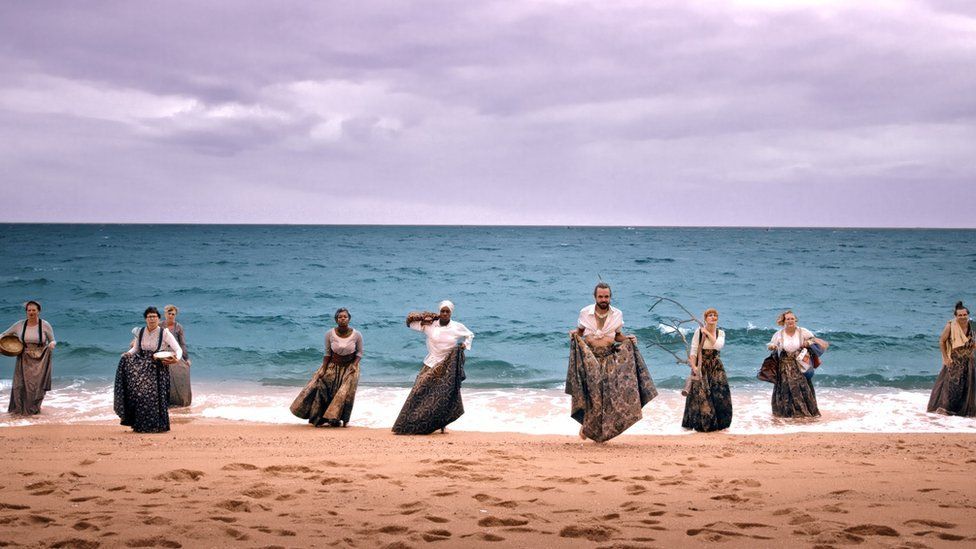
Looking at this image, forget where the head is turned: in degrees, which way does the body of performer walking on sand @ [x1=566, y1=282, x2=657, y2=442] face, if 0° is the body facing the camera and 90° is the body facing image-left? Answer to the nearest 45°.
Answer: approximately 0°

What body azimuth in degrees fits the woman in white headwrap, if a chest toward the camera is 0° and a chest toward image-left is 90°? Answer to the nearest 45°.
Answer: approximately 0°
